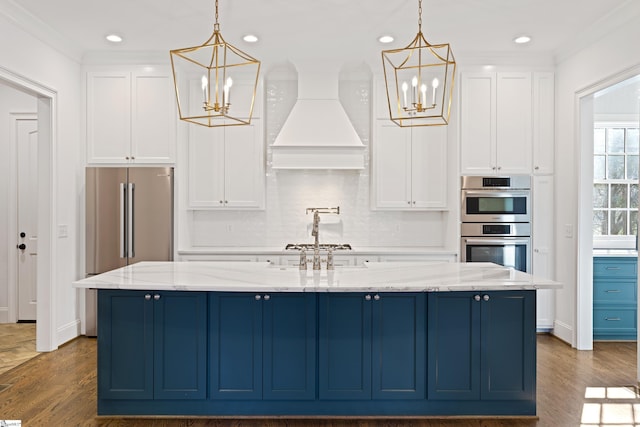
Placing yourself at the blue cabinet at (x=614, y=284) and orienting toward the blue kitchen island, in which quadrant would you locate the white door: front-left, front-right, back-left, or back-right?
front-right

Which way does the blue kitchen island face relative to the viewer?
toward the camera

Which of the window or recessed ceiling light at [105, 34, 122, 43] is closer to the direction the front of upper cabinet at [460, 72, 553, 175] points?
the recessed ceiling light

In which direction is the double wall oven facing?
toward the camera

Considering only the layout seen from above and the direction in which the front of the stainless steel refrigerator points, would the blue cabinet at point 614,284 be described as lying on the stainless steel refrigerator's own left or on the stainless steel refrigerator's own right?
on the stainless steel refrigerator's own left

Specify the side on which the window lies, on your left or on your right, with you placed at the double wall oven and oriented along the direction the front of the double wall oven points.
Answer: on your left

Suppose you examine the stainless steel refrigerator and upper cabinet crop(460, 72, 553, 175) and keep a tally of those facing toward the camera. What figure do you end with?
2

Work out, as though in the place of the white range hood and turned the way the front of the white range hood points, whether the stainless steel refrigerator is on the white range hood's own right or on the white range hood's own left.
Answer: on the white range hood's own right

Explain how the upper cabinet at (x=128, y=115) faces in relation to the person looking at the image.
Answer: facing the viewer

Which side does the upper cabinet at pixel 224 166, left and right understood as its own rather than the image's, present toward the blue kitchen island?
front

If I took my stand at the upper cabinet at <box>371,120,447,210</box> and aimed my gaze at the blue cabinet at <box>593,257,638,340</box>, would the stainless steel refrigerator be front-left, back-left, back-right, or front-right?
back-right

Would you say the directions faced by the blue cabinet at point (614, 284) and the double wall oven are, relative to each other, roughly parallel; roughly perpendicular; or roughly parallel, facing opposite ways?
roughly parallel

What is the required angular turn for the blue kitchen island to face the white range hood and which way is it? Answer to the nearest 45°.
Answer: approximately 180°
